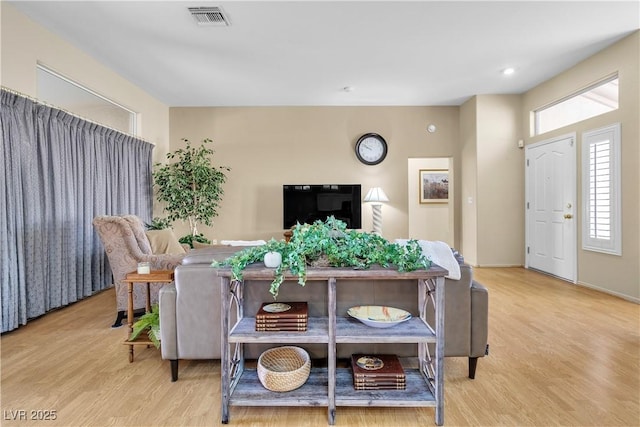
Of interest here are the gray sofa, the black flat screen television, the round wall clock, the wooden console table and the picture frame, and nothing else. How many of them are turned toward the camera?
4

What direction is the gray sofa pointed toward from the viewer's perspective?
away from the camera

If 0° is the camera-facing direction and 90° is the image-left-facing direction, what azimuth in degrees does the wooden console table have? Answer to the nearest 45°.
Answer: approximately 0°

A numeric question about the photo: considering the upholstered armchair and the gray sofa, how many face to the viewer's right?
1

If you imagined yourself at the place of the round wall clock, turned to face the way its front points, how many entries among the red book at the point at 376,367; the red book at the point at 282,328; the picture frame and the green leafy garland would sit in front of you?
3

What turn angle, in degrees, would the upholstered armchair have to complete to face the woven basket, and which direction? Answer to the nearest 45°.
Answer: approximately 45° to its right

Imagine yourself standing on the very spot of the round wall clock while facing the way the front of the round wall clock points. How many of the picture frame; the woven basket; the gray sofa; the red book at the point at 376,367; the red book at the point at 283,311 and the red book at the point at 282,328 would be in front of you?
5

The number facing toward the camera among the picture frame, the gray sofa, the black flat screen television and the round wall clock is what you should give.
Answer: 3

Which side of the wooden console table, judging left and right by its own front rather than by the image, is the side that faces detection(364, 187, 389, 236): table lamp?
back

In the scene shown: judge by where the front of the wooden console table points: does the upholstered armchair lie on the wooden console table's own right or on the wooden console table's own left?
on the wooden console table's own right

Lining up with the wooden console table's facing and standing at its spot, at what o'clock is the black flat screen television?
The black flat screen television is roughly at 6 o'clock from the wooden console table.

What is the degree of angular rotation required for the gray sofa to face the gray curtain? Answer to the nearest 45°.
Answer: approximately 45° to its left

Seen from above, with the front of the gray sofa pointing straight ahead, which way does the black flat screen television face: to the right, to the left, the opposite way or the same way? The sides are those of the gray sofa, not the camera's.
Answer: the opposite way

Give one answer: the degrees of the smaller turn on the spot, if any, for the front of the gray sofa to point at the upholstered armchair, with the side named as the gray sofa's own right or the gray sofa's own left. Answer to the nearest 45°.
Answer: approximately 45° to the gray sofa's own left

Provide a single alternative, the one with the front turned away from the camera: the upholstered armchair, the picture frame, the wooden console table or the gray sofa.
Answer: the gray sofa

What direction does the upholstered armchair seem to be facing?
to the viewer's right
